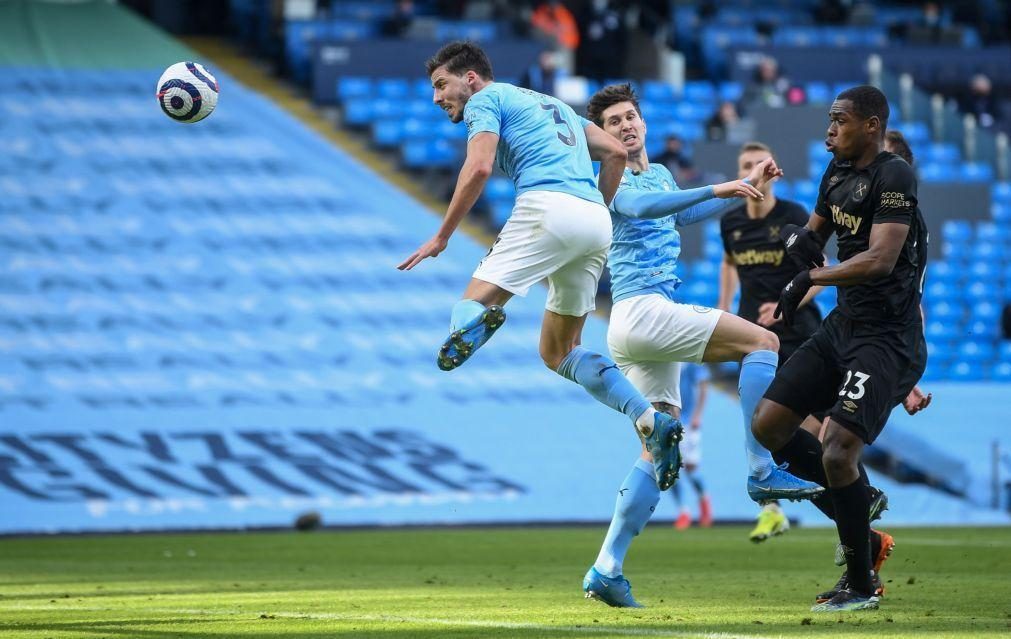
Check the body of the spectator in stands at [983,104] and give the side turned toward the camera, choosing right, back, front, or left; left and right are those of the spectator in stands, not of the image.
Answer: front

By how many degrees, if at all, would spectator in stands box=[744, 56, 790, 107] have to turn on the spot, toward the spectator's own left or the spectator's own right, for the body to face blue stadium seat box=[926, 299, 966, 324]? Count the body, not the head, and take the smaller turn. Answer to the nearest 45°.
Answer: approximately 45° to the spectator's own left

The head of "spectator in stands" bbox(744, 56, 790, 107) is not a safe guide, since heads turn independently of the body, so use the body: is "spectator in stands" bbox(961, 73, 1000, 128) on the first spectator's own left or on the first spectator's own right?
on the first spectator's own left

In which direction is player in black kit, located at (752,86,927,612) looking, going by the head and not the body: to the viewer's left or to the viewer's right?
to the viewer's left

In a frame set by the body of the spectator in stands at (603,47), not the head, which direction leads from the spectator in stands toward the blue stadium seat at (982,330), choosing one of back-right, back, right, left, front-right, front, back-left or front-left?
front-left

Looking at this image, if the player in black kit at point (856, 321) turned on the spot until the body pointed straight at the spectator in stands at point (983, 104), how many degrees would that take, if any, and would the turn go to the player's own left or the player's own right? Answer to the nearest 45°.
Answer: approximately 135° to the player's own right

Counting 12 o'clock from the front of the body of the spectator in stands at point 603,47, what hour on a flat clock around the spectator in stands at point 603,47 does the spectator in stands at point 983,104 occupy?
the spectator in stands at point 983,104 is roughly at 9 o'clock from the spectator in stands at point 603,47.

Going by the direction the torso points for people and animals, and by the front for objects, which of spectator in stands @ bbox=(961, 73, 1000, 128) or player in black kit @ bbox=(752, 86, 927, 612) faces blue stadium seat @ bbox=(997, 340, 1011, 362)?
the spectator in stands

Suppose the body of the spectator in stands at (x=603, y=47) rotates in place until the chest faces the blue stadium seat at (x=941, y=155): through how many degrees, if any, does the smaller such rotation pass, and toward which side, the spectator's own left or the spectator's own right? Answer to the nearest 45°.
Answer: approximately 90° to the spectator's own left

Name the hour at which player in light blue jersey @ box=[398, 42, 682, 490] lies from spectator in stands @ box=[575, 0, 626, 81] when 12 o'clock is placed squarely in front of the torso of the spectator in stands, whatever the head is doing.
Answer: The player in light blue jersey is roughly at 12 o'clock from the spectator in stands.

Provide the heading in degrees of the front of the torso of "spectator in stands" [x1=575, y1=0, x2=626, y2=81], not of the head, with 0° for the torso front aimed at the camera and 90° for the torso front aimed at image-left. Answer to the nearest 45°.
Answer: approximately 0°

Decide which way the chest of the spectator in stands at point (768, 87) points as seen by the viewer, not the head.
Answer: toward the camera

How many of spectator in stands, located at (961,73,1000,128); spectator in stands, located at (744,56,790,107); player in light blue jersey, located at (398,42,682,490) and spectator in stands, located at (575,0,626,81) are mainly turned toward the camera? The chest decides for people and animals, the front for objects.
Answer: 3

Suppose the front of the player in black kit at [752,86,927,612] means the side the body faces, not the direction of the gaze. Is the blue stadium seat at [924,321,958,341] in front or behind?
behind

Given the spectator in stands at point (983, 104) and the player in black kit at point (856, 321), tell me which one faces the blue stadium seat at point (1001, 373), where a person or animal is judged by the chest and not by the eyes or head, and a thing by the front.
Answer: the spectator in stands
